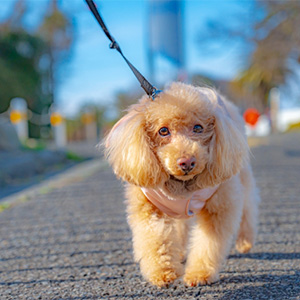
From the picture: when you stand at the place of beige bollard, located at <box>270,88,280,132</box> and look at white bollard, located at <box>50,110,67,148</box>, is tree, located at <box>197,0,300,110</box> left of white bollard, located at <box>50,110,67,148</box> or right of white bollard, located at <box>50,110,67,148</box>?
right

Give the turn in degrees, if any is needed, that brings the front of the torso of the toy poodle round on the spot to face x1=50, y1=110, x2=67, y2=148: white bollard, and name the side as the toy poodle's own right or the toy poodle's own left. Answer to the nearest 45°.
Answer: approximately 180°

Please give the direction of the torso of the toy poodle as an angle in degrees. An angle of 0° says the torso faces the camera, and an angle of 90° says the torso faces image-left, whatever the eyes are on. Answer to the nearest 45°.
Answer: approximately 0°

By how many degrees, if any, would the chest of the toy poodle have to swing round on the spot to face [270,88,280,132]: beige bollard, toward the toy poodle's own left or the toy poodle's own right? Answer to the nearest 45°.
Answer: approximately 180°

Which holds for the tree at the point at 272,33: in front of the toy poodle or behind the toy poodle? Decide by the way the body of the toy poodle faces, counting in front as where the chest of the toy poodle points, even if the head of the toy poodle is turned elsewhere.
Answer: behind

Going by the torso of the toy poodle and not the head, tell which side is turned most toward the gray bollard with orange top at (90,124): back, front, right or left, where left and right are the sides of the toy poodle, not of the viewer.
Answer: back

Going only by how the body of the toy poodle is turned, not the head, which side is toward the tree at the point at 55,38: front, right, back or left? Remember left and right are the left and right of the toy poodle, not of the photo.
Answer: back
